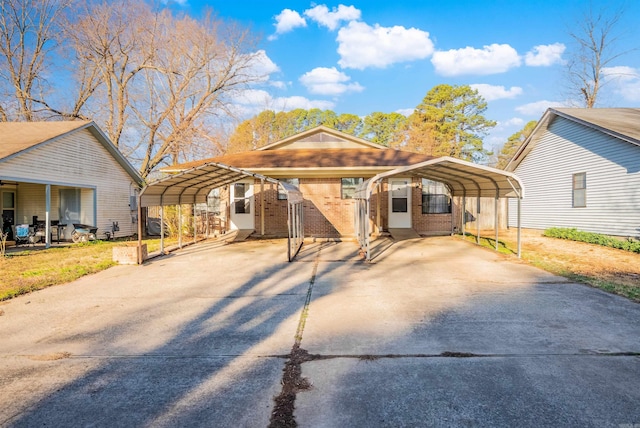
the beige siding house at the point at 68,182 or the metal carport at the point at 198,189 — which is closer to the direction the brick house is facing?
the metal carport

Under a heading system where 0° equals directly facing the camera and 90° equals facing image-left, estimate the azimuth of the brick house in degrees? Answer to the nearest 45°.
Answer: approximately 0°

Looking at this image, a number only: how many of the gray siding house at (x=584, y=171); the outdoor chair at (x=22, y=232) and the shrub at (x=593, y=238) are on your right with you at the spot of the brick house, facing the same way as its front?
1

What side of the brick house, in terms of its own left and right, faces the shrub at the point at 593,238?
left

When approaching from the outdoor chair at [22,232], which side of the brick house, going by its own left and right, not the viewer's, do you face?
right

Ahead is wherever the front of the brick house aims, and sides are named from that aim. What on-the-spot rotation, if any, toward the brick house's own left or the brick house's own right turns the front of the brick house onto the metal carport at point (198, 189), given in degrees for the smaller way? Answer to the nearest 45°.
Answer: approximately 45° to the brick house's own right

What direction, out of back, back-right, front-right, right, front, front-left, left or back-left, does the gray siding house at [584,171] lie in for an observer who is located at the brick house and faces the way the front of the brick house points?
left

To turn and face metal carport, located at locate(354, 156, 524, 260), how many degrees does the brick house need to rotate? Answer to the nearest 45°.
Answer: approximately 45° to its left

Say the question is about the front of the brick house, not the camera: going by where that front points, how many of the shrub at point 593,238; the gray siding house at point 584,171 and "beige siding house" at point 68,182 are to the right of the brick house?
1

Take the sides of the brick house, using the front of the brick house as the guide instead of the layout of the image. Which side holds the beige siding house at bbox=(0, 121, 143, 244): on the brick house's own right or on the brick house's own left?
on the brick house's own right
